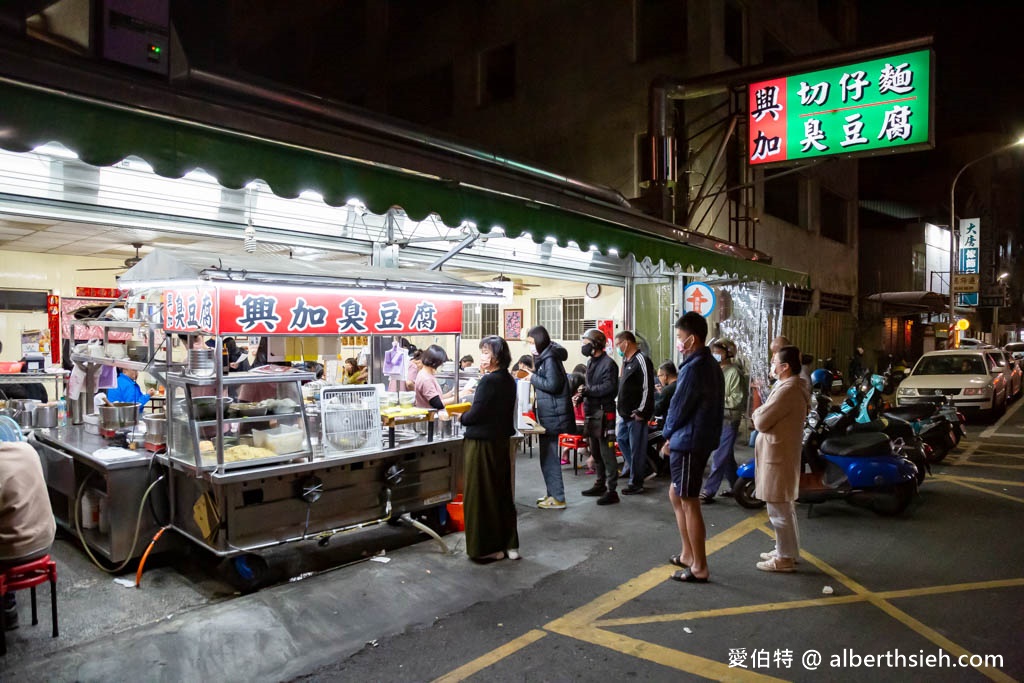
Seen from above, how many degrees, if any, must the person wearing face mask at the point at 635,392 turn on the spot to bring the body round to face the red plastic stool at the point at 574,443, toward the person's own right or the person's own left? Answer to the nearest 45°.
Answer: approximately 90° to the person's own right

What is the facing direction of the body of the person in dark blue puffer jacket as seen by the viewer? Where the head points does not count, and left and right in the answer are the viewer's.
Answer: facing to the left of the viewer

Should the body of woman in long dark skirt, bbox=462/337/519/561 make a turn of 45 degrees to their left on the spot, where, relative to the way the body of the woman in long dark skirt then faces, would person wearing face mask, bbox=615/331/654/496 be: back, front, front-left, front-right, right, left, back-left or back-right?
back

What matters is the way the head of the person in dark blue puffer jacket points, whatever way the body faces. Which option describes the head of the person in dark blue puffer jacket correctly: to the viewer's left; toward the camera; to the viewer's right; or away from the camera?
to the viewer's left

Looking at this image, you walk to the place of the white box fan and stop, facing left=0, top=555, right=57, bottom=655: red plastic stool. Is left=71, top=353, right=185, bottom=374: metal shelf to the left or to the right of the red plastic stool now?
right

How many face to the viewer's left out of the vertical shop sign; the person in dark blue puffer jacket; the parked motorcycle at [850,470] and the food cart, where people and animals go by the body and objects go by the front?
2

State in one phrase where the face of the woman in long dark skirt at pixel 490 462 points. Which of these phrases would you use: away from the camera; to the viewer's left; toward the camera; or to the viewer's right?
to the viewer's left

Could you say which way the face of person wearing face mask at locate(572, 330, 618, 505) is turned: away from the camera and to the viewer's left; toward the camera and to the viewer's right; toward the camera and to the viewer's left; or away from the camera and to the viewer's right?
toward the camera and to the viewer's left

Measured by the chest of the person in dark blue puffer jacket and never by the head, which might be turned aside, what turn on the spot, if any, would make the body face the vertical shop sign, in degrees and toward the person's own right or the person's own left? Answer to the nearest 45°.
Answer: approximately 135° to the person's own right

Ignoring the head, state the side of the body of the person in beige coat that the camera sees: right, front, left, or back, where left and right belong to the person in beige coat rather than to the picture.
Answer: left

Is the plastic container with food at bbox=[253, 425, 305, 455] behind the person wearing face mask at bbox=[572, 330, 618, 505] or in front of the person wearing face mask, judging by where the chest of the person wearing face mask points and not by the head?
in front

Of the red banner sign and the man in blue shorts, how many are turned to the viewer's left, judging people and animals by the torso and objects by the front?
1

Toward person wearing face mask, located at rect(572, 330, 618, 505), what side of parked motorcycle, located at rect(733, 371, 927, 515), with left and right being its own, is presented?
front
